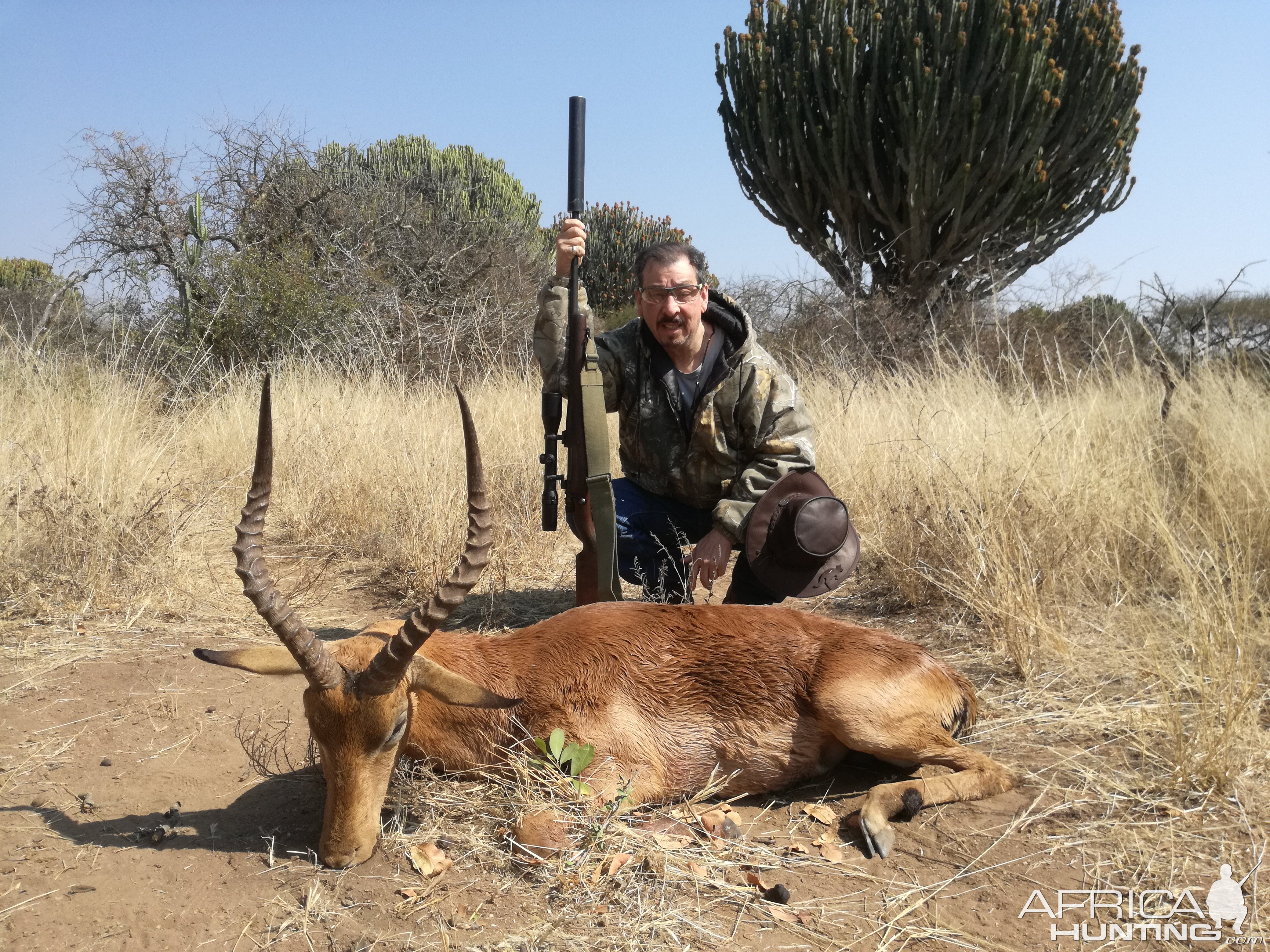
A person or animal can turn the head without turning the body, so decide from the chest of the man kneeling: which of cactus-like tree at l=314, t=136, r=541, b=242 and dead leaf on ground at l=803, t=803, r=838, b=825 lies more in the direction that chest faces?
the dead leaf on ground

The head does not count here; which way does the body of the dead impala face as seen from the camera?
to the viewer's left

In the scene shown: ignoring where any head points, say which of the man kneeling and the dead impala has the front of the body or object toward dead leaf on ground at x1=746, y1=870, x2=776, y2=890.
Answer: the man kneeling

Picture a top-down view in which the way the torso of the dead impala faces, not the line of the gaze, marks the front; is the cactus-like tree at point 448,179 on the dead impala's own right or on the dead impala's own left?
on the dead impala's own right

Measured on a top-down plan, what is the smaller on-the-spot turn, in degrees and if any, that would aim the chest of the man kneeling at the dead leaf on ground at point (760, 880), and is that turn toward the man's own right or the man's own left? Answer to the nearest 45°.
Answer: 0° — they already face it

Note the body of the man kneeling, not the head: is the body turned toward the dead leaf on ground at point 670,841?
yes

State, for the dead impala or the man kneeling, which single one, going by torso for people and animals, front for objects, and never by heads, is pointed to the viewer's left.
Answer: the dead impala

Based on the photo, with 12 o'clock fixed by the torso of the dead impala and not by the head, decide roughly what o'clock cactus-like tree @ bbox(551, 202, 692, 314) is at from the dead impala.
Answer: The cactus-like tree is roughly at 3 o'clock from the dead impala.

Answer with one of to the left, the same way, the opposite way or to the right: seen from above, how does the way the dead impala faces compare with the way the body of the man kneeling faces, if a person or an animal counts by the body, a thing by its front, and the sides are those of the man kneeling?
to the right

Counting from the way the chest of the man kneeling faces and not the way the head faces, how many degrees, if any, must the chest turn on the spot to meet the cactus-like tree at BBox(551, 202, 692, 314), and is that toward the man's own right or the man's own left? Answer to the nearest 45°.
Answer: approximately 180°

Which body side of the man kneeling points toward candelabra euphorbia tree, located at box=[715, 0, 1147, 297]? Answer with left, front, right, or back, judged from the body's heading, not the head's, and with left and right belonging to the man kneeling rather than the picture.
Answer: back

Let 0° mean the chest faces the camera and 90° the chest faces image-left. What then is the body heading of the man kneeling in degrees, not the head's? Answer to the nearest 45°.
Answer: approximately 0°
